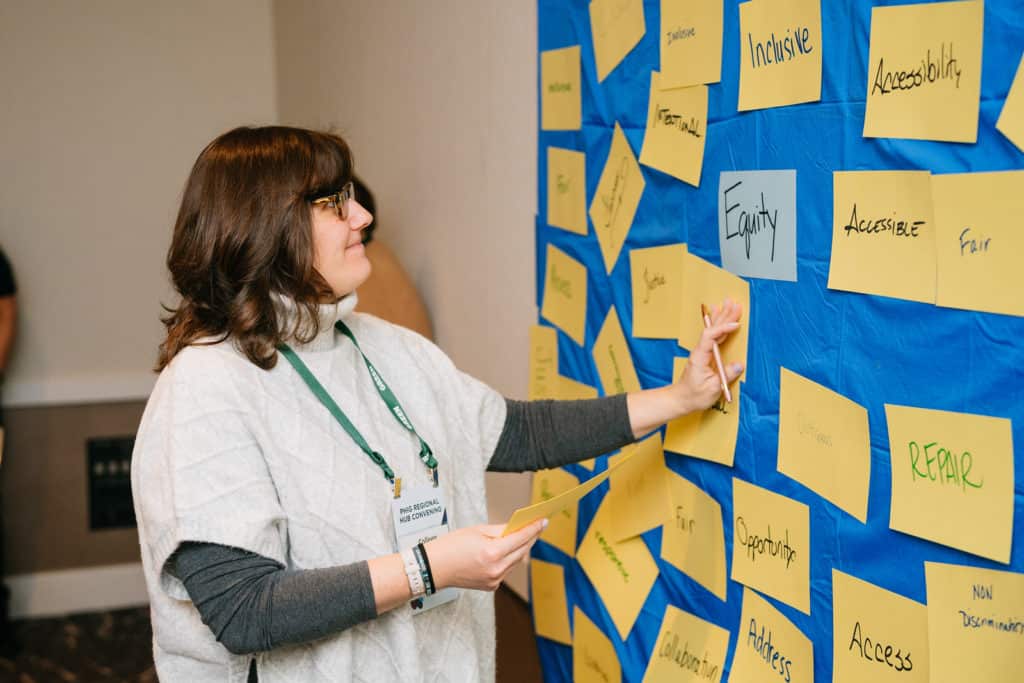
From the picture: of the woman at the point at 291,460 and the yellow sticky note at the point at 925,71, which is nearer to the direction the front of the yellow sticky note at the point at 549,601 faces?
the woman

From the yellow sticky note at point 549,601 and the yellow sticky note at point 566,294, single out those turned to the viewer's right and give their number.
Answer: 0

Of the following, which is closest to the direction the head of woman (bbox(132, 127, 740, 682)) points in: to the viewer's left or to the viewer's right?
to the viewer's right

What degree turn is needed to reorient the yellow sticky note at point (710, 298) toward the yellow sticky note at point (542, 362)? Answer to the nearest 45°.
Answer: approximately 90° to its right

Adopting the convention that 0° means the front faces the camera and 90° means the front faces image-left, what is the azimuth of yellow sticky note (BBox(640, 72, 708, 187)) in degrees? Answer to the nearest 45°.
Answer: approximately 45°

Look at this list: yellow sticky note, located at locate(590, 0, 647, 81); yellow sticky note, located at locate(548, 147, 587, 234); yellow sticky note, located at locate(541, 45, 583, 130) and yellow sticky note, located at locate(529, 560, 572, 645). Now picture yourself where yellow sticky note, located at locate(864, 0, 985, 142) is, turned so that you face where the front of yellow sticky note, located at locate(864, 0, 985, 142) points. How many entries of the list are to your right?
4

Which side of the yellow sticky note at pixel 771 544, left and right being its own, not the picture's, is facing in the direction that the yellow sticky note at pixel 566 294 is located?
right

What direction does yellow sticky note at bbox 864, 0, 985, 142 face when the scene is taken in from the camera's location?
facing the viewer and to the left of the viewer

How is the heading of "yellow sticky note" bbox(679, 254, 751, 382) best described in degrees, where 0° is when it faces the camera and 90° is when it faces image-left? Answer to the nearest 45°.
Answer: approximately 45°
